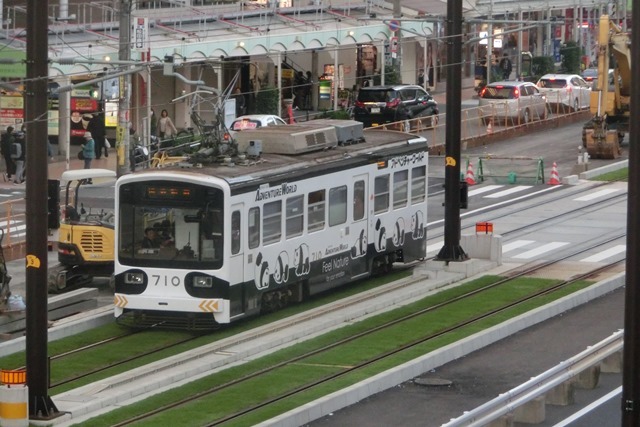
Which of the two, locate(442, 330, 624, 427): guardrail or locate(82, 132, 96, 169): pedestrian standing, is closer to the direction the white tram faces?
the guardrail

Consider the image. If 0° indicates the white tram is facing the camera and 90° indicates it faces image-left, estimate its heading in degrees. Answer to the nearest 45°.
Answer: approximately 45°

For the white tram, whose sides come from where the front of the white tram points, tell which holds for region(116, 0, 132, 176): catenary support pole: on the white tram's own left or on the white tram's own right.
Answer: on the white tram's own right

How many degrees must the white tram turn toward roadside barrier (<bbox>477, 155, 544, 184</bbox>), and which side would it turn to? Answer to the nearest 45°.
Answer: approximately 135° to its right

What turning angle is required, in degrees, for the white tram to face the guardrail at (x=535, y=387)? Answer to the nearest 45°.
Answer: approximately 90° to its left

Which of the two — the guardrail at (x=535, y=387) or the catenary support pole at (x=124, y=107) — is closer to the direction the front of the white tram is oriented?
the guardrail

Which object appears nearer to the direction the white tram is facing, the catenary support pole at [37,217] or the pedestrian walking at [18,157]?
the catenary support pole

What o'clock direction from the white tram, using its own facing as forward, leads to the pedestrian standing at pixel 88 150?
The pedestrian standing is roughly at 4 o'clock from the white tram.

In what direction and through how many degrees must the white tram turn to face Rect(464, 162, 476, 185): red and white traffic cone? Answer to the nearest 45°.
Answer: approximately 135° to its right
